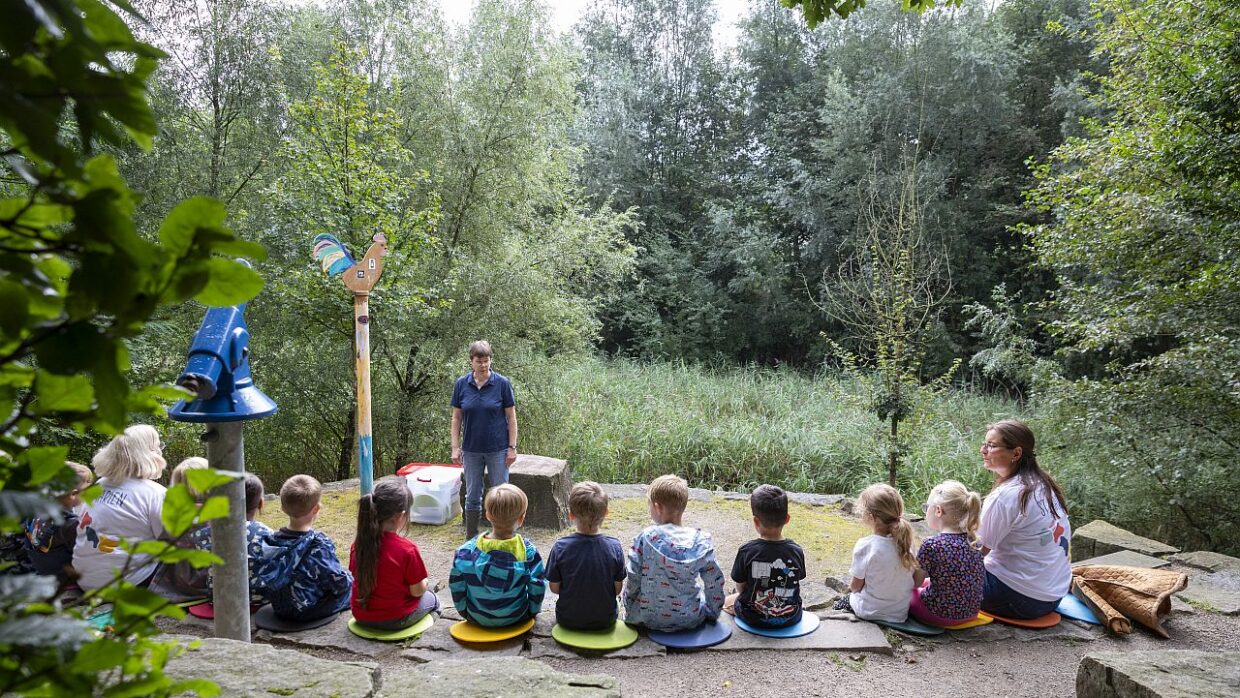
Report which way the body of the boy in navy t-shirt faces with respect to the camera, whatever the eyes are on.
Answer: away from the camera

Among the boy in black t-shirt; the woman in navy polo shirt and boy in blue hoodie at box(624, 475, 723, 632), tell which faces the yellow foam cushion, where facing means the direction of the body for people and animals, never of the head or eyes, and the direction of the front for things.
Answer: the woman in navy polo shirt

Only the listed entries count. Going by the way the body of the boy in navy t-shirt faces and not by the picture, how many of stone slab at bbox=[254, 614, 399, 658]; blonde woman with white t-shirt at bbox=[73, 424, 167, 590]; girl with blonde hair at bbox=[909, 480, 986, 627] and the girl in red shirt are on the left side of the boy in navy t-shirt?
3

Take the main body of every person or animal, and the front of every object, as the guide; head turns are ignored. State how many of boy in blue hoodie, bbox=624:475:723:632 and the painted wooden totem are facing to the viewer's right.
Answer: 1

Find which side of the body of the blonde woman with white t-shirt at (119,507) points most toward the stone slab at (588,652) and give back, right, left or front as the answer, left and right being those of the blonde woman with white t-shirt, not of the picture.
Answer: right

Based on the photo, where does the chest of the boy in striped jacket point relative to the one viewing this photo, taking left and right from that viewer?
facing away from the viewer

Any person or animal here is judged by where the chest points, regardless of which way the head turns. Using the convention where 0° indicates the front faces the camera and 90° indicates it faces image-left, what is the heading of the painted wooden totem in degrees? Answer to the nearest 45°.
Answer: approximately 270°

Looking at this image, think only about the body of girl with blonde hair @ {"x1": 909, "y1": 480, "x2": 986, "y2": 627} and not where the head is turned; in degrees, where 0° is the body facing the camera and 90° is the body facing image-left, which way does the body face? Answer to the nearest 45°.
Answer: approximately 135°

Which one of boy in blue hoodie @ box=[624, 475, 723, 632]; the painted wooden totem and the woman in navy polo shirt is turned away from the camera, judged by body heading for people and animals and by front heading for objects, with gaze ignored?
the boy in blue hoodie

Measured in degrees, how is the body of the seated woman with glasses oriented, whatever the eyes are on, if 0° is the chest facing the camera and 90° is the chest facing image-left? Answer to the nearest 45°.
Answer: approximately 135°

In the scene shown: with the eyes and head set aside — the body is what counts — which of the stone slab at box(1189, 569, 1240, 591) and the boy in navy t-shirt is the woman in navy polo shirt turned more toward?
the boy in navy t-shirt

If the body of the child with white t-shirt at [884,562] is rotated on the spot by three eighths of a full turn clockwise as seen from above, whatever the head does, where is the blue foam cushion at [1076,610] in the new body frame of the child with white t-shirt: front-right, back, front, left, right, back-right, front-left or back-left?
front-left

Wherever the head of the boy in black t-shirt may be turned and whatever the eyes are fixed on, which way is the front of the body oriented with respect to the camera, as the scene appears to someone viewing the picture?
away from the camera

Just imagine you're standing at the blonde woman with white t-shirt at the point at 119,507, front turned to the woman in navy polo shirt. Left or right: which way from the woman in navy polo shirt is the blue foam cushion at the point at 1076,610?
right

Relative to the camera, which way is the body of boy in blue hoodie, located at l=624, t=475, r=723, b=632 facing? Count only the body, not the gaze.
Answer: away from the camera

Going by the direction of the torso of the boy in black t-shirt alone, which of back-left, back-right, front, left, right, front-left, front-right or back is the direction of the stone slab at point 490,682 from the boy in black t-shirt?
back-left
